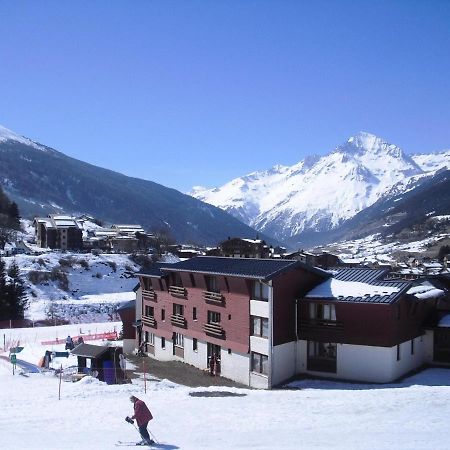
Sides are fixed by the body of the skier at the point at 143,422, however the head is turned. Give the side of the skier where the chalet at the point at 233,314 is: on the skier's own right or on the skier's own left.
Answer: on the skier's own right

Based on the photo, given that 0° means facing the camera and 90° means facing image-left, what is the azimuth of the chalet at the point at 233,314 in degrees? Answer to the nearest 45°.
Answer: approximately 45°

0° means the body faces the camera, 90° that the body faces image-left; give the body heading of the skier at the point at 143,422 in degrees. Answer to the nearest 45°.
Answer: approximately 90°
